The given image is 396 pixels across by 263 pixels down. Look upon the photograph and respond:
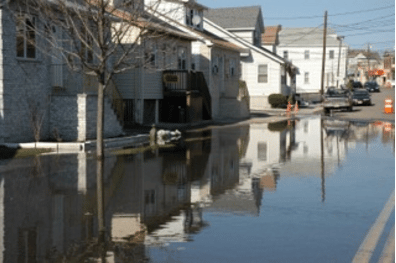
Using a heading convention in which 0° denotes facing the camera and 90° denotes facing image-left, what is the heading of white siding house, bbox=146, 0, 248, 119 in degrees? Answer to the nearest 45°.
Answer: approximately 315°
